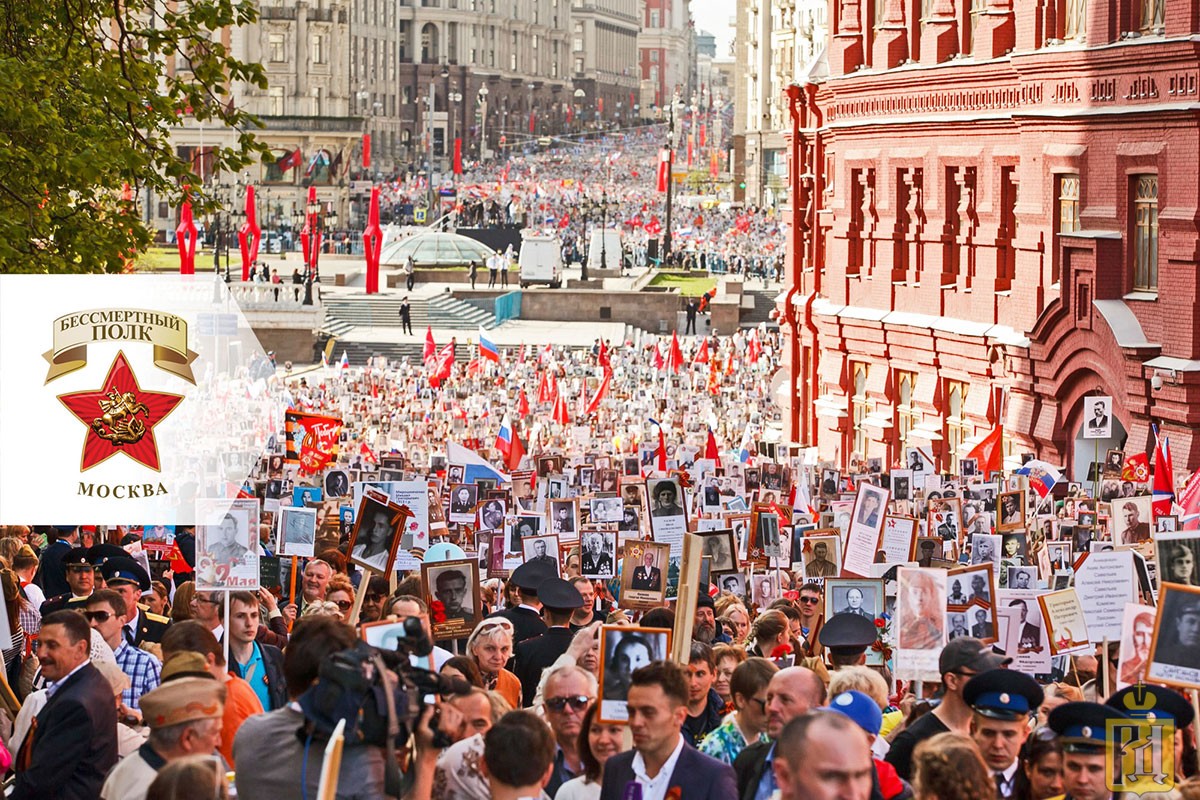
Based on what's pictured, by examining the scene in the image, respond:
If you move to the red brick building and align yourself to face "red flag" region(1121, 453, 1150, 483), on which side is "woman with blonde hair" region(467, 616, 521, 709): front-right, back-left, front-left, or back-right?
front-right

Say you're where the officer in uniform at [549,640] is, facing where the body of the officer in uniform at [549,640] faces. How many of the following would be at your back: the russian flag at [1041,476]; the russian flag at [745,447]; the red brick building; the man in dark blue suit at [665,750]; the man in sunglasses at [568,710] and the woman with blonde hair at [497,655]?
3

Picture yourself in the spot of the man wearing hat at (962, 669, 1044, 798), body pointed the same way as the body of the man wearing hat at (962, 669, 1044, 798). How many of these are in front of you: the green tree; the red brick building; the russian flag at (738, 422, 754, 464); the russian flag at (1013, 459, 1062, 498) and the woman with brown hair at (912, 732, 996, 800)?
1

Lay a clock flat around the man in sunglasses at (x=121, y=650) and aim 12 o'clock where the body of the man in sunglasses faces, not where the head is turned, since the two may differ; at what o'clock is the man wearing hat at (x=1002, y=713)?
The man wearing hat is roughly at 9 o'clock from the man in sunglasses.

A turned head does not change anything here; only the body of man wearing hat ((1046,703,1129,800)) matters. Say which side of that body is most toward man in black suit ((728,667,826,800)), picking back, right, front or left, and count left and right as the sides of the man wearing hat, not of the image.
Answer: right

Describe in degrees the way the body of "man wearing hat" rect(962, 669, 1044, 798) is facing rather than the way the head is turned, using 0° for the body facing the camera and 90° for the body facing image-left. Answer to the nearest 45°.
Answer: approximately 0°

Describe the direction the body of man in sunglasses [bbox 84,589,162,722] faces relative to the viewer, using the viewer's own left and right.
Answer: facing the viewer and to the left of the viewer

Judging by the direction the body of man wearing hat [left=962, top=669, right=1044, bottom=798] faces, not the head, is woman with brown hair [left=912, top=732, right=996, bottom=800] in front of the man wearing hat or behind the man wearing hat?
in front

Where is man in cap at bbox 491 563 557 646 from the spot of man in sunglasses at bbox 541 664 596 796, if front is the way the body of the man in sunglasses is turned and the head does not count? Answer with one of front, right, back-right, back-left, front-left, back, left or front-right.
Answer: back

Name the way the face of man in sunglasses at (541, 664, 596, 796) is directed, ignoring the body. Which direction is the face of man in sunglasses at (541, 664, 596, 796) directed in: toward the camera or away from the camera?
toward the camera

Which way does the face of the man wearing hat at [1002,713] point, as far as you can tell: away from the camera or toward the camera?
toward the camera
